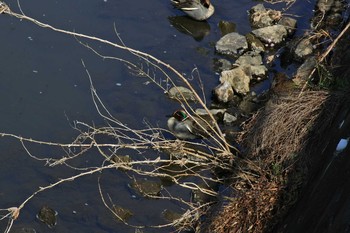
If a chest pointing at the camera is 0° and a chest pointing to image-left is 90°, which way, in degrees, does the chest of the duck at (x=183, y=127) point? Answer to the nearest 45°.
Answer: approximately 90°

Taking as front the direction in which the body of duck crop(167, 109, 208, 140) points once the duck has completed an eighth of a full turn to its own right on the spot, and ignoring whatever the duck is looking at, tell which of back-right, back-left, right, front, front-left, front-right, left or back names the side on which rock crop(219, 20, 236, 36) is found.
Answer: front-right

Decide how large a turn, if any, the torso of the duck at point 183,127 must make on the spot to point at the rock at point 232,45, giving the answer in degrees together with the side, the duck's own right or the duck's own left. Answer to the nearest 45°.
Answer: approximately 90° to the duck's own right

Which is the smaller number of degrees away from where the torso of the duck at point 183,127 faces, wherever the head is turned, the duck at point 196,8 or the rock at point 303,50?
the duck
